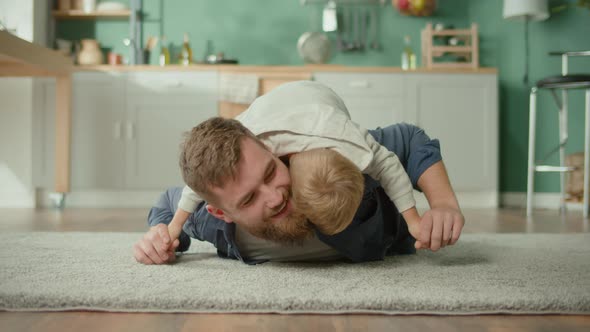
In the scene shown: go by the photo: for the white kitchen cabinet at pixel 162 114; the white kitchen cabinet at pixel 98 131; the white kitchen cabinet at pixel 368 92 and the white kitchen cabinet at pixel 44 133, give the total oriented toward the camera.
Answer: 4

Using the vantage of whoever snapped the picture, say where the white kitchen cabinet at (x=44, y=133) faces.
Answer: facing the viewer

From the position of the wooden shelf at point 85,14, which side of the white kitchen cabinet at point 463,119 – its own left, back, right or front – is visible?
right

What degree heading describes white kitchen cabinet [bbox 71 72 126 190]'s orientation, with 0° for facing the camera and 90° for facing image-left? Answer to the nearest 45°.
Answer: approximately 0°

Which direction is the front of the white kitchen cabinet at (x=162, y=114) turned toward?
toward the camera

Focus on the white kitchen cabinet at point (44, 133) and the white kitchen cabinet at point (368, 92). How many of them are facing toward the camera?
2

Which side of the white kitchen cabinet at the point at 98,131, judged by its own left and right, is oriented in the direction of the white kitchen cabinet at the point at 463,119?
left

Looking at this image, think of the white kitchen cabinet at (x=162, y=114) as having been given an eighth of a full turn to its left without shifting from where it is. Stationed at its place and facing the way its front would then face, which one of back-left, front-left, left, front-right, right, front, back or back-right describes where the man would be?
front-right

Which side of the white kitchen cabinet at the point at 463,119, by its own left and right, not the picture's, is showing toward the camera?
front
